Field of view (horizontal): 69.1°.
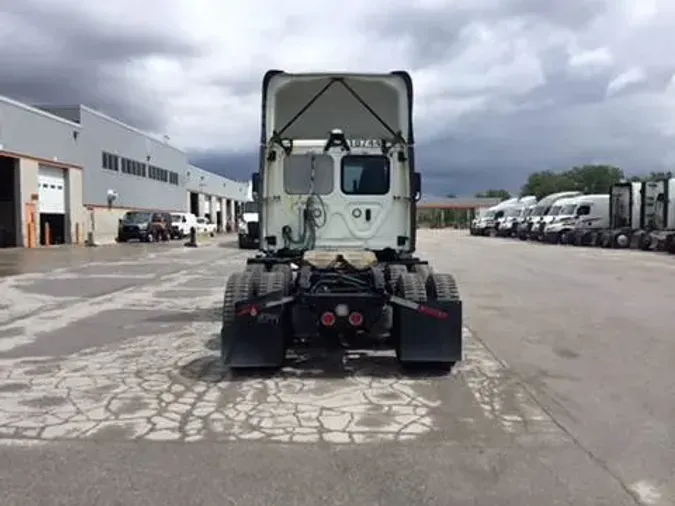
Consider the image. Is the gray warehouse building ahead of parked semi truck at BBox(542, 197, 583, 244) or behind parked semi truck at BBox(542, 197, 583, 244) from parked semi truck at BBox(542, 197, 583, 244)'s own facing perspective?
ahead

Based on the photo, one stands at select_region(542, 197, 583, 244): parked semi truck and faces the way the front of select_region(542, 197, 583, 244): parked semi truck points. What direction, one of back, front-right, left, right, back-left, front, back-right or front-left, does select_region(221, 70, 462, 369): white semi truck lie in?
front-left

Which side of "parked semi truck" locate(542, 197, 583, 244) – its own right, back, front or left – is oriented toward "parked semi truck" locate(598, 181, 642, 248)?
left

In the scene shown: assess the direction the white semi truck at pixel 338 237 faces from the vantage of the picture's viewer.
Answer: facing away from the viewer

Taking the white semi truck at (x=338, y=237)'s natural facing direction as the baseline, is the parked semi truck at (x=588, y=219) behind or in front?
in front

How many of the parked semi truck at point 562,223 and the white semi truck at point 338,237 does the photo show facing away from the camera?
1

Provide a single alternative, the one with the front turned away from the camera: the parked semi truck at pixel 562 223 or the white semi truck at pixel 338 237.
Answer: the white semi truck

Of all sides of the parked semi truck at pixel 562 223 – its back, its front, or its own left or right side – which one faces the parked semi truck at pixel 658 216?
left
